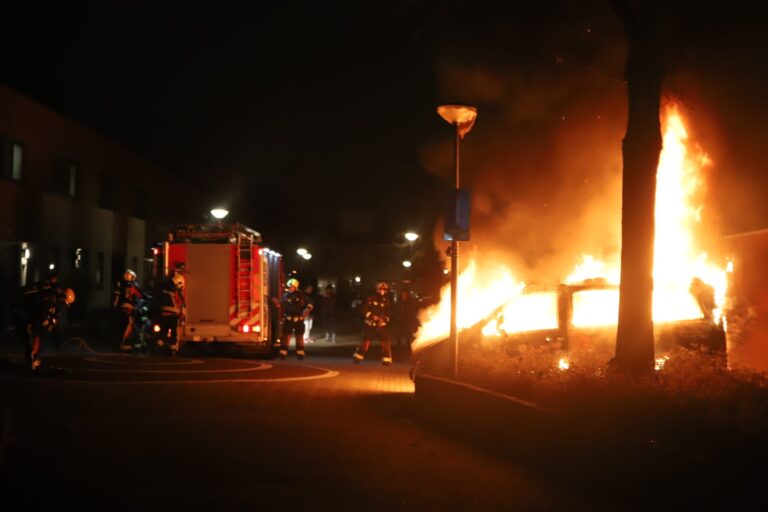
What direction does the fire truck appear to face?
away from the camera

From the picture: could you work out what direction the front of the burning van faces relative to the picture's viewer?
facing to the left of the viewer

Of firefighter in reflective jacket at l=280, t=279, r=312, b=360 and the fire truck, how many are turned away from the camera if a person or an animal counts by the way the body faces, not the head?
1

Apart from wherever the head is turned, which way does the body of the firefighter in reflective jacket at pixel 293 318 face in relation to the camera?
toward the camera

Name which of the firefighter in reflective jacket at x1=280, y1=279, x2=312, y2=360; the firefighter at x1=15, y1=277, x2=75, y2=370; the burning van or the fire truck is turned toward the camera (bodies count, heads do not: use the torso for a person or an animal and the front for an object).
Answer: the firefighter in reflective jacket

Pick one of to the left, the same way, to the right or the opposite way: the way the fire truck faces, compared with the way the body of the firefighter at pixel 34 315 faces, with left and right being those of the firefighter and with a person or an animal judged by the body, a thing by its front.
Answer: to the left

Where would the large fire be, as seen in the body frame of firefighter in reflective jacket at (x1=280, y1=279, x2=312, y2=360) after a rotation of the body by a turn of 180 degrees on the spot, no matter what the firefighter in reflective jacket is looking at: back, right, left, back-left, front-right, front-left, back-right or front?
back-right

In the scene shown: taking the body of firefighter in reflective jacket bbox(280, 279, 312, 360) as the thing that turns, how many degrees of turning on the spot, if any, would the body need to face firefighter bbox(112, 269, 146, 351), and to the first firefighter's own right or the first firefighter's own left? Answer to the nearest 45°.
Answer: approximately 90° to the first firefighter's own right

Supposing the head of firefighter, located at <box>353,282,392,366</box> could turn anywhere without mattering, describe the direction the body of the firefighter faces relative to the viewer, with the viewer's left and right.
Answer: facing the viewer and to the right of the viewer

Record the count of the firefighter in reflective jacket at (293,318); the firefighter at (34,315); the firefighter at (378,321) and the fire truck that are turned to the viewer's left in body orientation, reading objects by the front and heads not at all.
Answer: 0

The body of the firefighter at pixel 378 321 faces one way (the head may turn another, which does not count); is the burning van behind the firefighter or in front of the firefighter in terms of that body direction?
in front

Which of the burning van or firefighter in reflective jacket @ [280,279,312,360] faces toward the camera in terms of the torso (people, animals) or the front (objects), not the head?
the firefighter in reflective jacket

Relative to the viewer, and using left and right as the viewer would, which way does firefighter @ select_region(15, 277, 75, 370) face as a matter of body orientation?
facing to the right of the viewer

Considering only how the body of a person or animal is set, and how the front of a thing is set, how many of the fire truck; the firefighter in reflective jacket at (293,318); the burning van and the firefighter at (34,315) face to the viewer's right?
1

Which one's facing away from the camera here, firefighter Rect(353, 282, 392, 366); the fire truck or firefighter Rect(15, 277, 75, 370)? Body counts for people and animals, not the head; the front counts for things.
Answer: the fire truck

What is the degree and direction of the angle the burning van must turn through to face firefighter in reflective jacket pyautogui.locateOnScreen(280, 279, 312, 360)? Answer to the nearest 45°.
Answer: approximately 45° to its right
